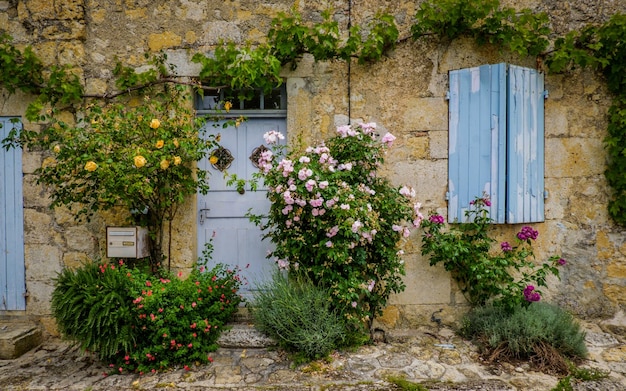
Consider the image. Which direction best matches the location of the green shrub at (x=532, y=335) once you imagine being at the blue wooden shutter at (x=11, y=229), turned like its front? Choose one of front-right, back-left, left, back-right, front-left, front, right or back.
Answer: front-left

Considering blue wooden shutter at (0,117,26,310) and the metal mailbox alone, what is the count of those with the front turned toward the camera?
2

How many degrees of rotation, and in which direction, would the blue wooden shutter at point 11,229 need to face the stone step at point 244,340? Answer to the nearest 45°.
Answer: approximately 45° to its left

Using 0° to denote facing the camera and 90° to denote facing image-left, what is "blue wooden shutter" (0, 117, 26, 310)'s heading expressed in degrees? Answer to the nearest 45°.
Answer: approximately 0°

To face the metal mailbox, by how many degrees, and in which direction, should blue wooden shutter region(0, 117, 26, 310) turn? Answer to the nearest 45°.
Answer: approximately 45° to its left

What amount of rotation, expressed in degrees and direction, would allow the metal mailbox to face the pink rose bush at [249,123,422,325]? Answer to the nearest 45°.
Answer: approximately 45° to its left

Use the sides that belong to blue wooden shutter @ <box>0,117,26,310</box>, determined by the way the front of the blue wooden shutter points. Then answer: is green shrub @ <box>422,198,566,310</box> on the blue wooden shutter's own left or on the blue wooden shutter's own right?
on the blue wooden shutter's own left

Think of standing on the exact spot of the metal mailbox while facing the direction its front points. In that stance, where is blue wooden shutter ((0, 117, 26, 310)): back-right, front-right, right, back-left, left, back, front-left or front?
back-right
